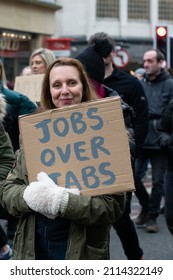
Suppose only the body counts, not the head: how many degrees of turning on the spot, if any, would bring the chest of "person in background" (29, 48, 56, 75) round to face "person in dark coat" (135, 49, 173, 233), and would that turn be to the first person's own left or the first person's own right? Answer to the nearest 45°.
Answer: approximately 135° to the first person's own left

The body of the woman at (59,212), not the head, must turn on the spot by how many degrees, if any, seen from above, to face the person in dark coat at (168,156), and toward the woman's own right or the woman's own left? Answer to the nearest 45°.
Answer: approximately 135° to the woman's own left

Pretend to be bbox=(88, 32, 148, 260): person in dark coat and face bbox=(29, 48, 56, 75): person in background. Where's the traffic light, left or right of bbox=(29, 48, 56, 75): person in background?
right

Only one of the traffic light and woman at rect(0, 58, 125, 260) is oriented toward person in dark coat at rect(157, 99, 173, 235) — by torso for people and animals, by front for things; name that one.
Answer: the traffic light

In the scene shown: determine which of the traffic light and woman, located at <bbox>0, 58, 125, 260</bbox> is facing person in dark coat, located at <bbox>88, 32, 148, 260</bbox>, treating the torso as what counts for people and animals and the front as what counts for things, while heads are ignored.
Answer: the traffic light

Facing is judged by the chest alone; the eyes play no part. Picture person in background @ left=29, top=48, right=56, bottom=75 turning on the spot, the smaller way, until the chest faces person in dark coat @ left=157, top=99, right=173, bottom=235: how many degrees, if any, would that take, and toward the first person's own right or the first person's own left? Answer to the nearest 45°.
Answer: approximately 90° to the first person's own left

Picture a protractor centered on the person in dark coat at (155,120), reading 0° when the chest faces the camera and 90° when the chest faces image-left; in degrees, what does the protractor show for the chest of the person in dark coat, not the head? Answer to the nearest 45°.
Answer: approximately 45°

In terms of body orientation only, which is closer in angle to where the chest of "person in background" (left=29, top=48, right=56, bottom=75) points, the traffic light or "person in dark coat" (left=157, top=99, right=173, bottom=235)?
the person in dark coat

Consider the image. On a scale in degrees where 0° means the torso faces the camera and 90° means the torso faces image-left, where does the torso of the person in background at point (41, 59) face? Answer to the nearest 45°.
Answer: approximately 45°

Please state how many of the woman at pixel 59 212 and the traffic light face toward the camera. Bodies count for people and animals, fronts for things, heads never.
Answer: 2

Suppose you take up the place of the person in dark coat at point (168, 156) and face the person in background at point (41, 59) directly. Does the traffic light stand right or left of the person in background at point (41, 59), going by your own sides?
right

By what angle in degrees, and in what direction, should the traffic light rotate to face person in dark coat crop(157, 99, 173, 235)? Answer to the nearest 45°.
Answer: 0° — it already faces them
